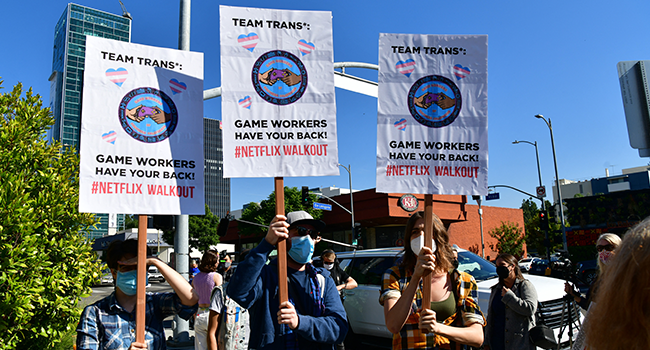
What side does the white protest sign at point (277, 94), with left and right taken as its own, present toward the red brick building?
back

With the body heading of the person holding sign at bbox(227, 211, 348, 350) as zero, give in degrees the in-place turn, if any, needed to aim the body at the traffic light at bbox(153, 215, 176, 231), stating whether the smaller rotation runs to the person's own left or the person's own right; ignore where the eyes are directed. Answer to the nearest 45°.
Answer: approximately 135° to the person's own right

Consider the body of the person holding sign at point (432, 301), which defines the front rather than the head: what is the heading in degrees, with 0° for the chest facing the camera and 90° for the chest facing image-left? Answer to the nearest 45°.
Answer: approximately 0°

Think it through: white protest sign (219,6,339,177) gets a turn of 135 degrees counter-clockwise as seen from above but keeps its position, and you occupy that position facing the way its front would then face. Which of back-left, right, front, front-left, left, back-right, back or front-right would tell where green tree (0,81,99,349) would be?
left

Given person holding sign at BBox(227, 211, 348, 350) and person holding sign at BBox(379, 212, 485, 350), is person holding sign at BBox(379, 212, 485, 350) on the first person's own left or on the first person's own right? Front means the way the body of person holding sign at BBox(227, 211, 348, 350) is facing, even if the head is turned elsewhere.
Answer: on the first person's own left

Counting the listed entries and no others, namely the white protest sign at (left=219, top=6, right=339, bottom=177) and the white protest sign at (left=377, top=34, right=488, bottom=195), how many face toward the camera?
2

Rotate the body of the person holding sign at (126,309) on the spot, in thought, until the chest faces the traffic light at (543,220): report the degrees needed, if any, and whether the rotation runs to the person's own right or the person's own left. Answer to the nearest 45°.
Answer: approximately 135° to the person's own left

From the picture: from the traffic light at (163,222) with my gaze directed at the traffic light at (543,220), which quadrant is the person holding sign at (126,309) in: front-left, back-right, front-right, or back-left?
back-right
